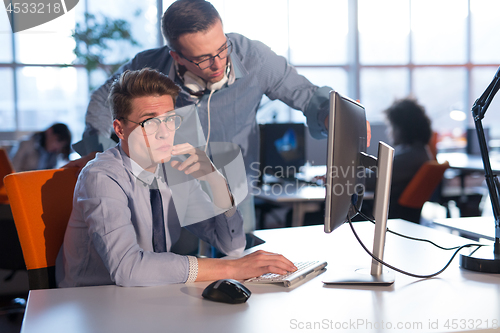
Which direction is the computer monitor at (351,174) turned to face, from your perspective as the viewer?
facing to the left of the viewer

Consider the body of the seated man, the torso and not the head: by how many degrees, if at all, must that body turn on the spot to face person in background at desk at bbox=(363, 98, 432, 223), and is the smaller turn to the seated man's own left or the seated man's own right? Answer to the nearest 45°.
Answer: approximately 90° to the seated man's own left

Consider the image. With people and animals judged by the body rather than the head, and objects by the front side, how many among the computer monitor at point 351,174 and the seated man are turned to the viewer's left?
1

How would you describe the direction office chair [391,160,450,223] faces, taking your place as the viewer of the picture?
facing away from the viewer and to the left of the viewer

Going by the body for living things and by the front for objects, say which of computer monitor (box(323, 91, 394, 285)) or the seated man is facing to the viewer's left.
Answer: the computer monitor

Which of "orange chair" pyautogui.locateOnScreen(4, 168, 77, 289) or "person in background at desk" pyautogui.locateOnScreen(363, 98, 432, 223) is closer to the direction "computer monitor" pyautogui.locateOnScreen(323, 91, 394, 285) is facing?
the orange chair

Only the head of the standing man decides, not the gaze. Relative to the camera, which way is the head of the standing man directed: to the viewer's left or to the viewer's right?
to the viewer's right

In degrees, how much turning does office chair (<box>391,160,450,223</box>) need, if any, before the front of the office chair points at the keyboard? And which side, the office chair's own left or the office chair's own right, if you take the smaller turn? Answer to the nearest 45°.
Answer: approximately 135° to the office chair's own left

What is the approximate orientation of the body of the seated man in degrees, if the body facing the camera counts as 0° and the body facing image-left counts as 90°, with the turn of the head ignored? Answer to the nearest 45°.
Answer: approximately 315°

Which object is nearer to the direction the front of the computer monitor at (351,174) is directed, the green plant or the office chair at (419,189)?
the green plant
